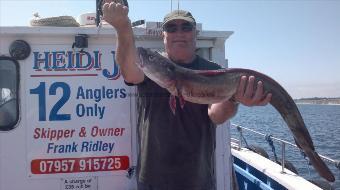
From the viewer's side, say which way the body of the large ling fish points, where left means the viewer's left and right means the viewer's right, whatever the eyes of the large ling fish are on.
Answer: facing to the left of the viewer

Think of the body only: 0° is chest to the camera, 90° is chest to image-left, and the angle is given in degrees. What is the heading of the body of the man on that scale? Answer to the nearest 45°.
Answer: approximately 0°
